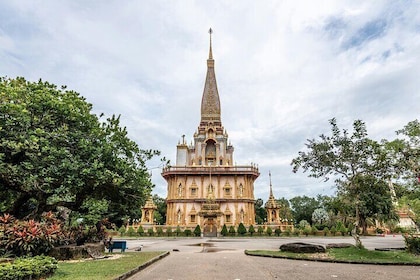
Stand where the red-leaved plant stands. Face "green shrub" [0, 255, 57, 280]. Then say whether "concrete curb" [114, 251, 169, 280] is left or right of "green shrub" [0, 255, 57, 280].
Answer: left

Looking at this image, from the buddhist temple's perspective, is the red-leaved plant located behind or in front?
in front

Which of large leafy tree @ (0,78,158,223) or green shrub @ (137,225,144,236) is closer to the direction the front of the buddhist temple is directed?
the large leafy tree

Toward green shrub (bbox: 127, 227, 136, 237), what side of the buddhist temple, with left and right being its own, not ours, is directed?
right

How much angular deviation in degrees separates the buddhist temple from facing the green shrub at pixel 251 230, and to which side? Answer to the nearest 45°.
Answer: approximately 45° to its left

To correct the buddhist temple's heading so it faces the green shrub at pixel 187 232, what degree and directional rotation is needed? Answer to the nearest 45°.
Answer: approximately 45° to its right

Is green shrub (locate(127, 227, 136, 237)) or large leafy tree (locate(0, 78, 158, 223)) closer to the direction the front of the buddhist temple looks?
the large leafy tree

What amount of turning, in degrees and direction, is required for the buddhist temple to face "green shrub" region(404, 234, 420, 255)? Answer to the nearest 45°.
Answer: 0° — it already faces it

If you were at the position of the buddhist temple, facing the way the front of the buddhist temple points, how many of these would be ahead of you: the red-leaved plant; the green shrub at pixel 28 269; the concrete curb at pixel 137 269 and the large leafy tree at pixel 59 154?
4

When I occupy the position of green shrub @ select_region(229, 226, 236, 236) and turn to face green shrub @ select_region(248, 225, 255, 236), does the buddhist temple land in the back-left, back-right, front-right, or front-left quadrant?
back-left

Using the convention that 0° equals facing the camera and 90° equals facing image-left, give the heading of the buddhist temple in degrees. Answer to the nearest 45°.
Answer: approximately 0°

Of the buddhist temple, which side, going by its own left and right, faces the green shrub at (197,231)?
front

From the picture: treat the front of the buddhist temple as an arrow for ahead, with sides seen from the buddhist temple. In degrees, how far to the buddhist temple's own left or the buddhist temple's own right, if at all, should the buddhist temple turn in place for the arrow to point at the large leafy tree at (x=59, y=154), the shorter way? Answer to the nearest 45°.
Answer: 0° — it already faces it

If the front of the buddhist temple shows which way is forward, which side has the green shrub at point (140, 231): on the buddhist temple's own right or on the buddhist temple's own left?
on the buddhist temple's own right

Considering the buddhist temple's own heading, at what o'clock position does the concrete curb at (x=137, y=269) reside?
The concrete curb is roughly at 12 o'clock from the buddhist temple.
